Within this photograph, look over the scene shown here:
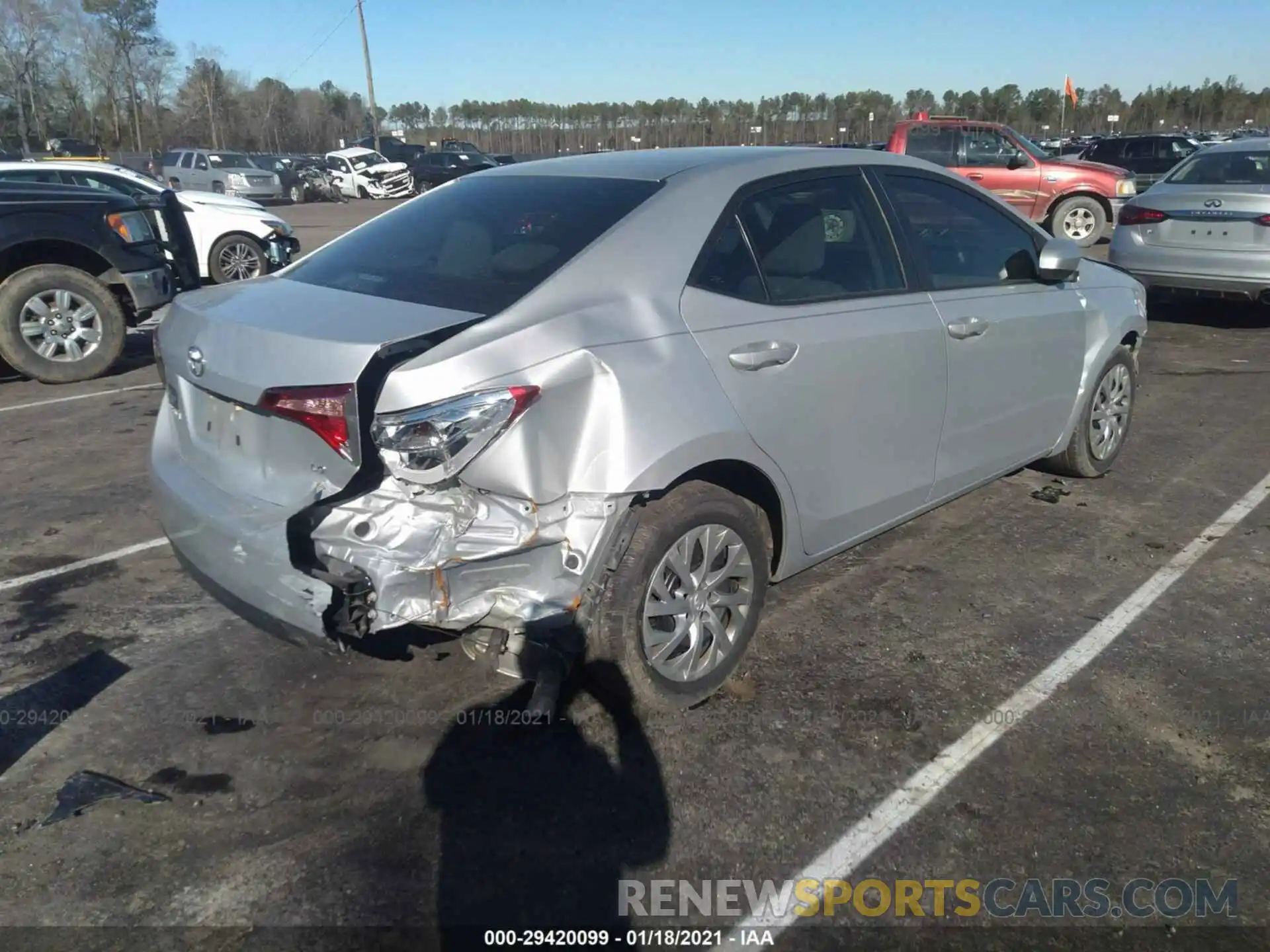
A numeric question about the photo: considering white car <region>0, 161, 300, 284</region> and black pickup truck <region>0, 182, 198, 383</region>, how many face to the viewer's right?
2

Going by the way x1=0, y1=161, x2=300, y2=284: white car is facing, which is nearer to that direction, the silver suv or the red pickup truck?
the red pickup truck

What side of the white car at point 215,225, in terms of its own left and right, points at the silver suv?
left

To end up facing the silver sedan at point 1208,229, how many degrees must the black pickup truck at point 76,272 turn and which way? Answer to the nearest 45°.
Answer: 0° — it already faces it

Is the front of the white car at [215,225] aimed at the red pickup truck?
yes

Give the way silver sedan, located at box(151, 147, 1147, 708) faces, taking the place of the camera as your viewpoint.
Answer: facing away from the viewer and to the right of the viewer

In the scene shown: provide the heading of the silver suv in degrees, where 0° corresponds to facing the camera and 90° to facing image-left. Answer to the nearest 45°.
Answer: approximately 315°

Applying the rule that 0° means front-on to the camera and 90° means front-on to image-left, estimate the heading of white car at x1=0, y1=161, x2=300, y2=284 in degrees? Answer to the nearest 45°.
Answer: approximately 270°

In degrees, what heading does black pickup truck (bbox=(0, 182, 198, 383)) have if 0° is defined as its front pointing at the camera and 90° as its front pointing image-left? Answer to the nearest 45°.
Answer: approximately 270°
